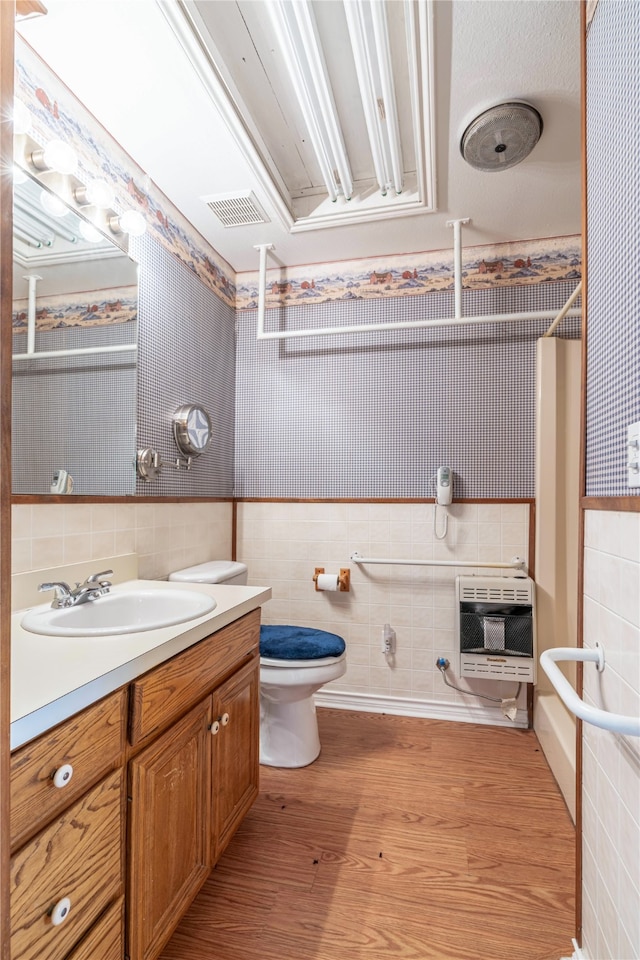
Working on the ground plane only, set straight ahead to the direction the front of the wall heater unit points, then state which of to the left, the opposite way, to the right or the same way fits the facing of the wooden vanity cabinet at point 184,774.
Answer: to the left

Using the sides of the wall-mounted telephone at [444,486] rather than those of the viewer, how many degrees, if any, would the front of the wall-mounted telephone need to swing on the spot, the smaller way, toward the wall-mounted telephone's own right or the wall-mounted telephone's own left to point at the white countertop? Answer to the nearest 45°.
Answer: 0° — it already faces it

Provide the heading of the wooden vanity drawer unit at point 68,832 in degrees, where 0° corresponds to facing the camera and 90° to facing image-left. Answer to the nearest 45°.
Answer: approximately 315°

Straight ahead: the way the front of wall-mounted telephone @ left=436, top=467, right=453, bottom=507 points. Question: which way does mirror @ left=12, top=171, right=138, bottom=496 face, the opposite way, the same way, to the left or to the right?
to the left

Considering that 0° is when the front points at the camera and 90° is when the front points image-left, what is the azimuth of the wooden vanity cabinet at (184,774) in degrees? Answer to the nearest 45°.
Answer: approximately 315°

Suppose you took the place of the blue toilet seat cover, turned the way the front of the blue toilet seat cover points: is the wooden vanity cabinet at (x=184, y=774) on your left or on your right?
on your right

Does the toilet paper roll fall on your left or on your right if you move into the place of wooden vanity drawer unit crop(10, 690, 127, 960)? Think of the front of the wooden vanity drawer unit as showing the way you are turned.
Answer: on your left

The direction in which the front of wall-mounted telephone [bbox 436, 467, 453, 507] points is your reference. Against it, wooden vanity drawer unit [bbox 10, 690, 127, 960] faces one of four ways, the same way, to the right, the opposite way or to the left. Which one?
to the left

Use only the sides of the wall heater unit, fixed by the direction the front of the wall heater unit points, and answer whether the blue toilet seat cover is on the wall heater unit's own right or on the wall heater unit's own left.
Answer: on the wall heater unit's own right

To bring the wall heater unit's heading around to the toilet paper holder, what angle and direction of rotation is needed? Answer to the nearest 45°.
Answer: approximately 90° to its right
